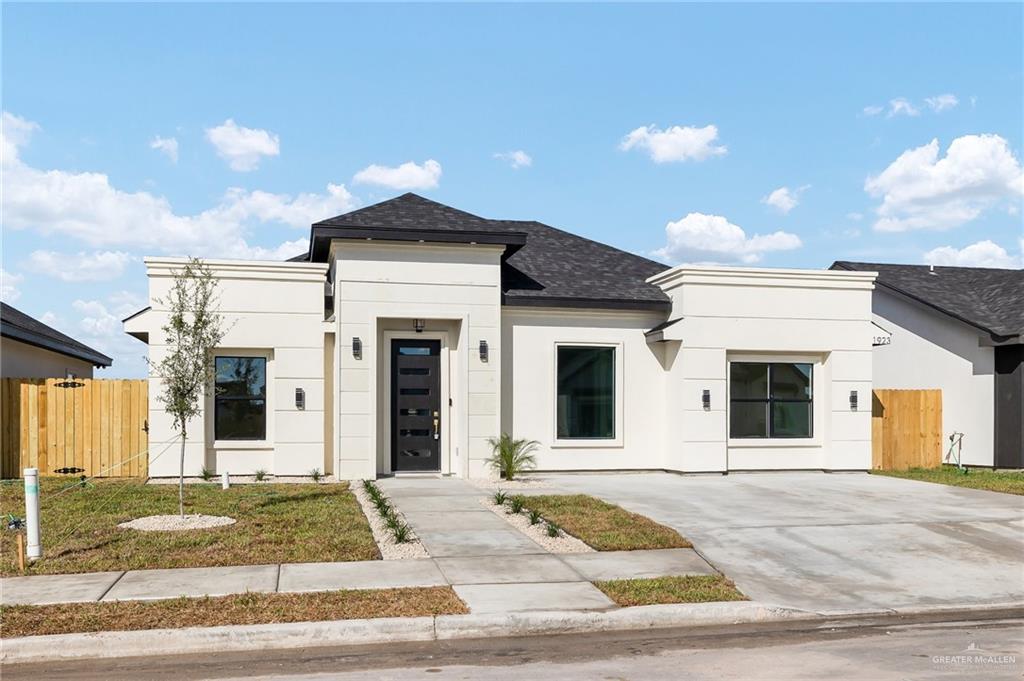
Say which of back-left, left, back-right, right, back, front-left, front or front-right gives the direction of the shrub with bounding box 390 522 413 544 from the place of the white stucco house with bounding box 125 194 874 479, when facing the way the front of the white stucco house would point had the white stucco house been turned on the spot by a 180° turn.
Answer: back

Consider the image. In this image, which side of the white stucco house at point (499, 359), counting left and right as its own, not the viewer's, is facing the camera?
front

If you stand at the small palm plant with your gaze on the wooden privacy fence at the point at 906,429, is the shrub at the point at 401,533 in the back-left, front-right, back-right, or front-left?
back-right

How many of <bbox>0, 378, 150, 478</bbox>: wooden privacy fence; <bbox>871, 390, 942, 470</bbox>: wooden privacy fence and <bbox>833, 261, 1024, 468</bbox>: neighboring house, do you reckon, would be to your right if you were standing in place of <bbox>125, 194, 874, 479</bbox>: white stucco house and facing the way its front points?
1

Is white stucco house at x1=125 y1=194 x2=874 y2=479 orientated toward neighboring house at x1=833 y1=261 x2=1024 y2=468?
no

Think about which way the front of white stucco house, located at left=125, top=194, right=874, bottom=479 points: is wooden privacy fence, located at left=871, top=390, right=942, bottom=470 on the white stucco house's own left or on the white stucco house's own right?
on the white stucco house's own left

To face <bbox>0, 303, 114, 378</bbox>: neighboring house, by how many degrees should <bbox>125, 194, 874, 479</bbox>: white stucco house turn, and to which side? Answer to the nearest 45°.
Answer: approximately 135° to its right

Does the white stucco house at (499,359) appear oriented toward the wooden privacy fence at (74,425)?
no
